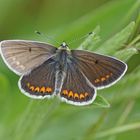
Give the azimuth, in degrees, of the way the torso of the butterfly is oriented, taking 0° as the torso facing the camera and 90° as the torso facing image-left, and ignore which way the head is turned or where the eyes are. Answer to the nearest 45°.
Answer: approximately 180°
